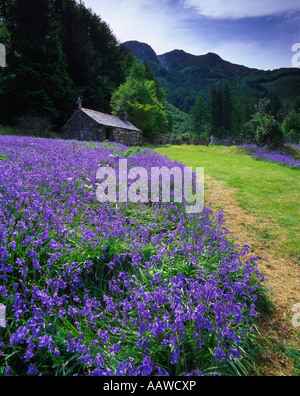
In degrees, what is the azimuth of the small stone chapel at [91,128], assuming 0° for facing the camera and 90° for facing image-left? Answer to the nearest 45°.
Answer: approximately 315°

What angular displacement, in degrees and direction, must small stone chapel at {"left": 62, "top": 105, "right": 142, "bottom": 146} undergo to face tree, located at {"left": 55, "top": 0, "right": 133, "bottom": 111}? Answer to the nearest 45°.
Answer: approximately 135° to its left

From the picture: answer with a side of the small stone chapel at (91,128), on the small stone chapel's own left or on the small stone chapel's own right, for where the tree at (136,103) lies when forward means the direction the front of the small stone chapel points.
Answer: on the small stone chapel's own left
